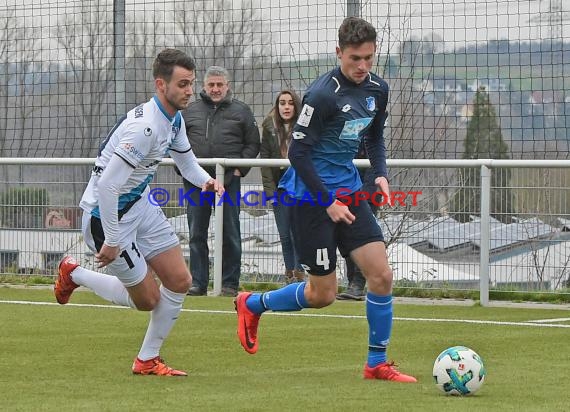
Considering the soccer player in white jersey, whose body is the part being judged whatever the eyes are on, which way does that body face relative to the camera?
to the viewer's right

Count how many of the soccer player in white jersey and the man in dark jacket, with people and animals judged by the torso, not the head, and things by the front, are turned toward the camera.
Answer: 1

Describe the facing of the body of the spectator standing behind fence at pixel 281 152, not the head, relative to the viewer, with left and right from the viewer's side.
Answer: facing the viewer and to the right of the viewer

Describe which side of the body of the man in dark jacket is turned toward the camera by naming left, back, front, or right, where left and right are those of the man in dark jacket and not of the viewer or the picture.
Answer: front

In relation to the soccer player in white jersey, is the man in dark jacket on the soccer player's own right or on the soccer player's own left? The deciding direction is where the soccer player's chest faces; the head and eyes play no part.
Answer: on the soccer player's own left

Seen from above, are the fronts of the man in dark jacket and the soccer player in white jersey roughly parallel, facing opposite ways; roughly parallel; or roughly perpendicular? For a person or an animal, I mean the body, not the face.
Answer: roughly perpendicular

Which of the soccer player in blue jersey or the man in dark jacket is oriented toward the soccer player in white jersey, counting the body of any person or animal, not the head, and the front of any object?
the man in dark jacket

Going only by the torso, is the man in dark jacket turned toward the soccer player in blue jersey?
yes

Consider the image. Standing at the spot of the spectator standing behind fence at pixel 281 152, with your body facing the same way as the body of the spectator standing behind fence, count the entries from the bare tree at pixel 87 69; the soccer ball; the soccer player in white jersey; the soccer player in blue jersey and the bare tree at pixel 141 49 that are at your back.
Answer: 2

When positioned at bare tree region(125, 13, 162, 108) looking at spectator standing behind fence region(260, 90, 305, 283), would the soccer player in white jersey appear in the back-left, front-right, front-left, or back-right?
front-right

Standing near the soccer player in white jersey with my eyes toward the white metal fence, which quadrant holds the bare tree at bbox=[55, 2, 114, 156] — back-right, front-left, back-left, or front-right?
front-left

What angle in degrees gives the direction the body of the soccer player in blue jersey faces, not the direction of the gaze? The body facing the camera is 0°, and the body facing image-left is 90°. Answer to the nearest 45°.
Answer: approximately 315°
